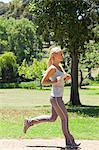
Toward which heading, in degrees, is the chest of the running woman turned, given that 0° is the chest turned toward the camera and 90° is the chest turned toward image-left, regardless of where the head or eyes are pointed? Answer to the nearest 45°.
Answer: approximately 270°

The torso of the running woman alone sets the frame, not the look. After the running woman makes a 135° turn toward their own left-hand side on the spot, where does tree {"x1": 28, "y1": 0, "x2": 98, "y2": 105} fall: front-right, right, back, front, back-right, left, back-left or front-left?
front-right
